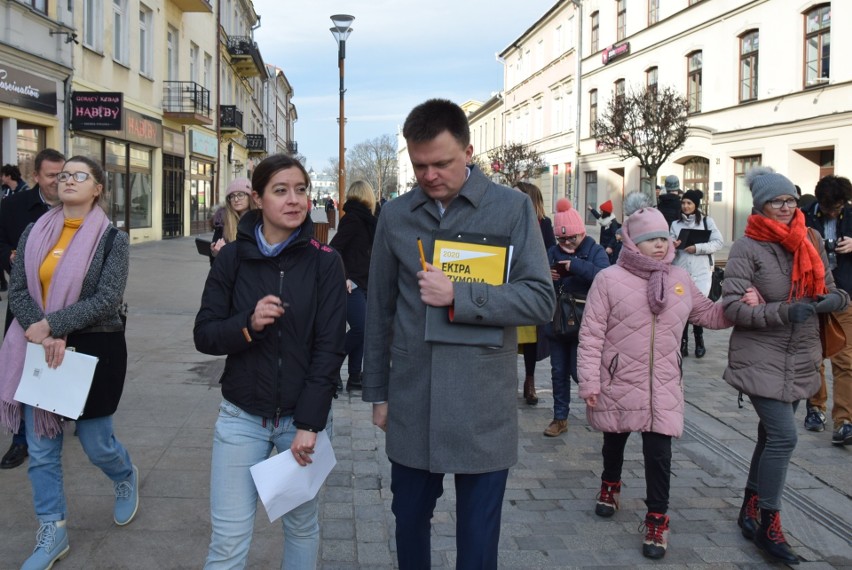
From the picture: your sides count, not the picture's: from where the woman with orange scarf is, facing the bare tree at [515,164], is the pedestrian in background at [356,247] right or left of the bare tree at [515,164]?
left

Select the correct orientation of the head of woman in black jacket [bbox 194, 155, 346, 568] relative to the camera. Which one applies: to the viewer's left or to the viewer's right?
to the viewer's right

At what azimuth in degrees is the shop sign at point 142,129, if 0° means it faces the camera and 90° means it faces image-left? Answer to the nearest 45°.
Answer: approximately 315°

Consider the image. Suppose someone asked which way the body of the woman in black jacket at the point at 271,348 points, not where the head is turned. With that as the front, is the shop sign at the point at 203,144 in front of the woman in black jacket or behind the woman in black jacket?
behind

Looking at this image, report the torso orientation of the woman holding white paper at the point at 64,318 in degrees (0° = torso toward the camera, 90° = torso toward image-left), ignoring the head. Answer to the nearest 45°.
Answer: approximately 45°

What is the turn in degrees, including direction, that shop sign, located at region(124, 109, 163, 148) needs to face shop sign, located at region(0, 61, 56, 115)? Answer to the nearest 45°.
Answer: approximately 45° to its right

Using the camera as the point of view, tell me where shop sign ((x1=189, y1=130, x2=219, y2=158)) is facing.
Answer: facing the viewer and to the right of the viewer

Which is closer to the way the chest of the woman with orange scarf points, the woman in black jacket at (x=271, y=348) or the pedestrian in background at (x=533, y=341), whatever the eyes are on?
the woman in black jacket

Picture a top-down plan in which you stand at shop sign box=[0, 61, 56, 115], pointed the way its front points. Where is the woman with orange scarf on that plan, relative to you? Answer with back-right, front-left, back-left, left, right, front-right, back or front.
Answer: front-right

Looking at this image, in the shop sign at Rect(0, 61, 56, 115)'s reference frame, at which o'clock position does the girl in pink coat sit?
The girl in pink coat is roughly at 1 o'clock from the shop sign.
